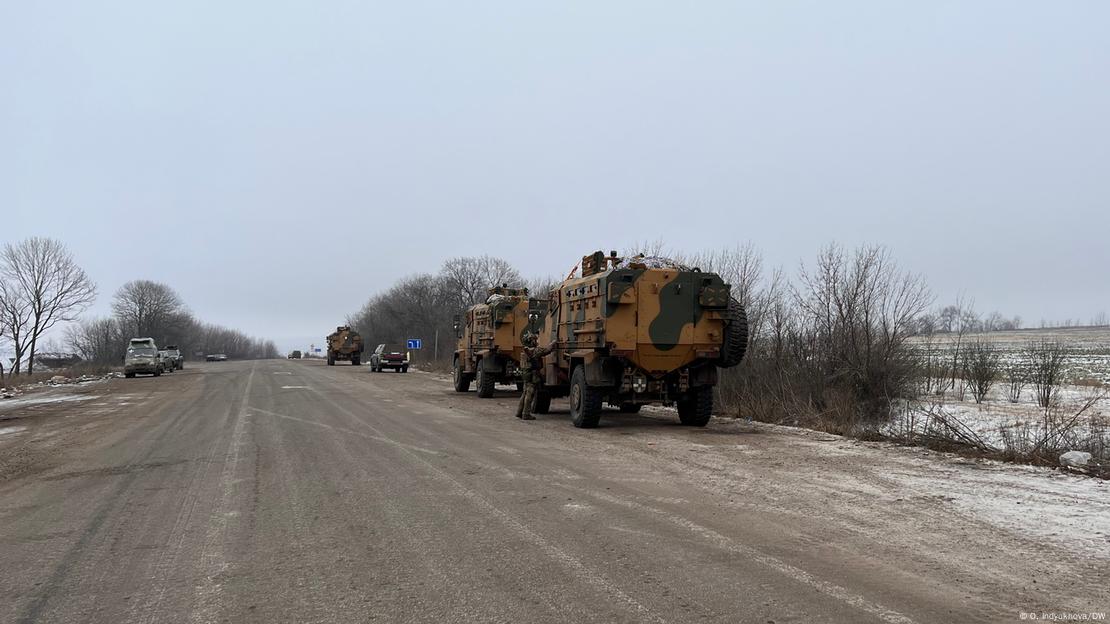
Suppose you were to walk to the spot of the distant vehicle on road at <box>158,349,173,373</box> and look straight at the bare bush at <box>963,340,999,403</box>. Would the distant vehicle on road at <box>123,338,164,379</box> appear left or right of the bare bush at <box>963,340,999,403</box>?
right

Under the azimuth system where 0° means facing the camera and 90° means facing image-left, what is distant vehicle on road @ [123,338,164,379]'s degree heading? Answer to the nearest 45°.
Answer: approximately 0°

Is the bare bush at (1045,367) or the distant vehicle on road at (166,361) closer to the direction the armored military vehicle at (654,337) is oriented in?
the distant vehicle on road

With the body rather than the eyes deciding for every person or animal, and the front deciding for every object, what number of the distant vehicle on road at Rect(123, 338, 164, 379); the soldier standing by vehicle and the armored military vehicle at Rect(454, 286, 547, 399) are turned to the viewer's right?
1

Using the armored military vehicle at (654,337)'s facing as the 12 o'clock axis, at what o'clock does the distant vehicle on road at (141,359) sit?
The distant vehicle on road is roughly at 12 o'clock from the armored military vehicle.

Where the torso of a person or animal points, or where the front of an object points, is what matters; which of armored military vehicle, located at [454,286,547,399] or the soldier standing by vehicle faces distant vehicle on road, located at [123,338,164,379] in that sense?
the armored military vehicle

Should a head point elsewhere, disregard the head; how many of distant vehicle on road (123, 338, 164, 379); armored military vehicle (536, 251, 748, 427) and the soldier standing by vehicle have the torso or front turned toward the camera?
1

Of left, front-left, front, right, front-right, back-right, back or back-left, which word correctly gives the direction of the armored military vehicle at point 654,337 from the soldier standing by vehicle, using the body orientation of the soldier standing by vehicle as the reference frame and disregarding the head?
front-right

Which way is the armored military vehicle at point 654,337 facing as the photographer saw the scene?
facing away from the viewer and to the left of the viewer

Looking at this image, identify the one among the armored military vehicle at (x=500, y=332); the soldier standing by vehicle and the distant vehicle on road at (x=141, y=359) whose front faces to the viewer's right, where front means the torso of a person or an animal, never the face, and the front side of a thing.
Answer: the soldier standing by vehicle

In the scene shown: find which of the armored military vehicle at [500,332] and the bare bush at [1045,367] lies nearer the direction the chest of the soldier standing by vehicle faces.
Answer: the bare bush

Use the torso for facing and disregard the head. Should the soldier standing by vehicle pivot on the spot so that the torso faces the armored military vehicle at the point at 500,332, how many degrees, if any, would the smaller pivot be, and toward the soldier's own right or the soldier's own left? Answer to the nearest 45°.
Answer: approximately 90° to the soldier's own left
